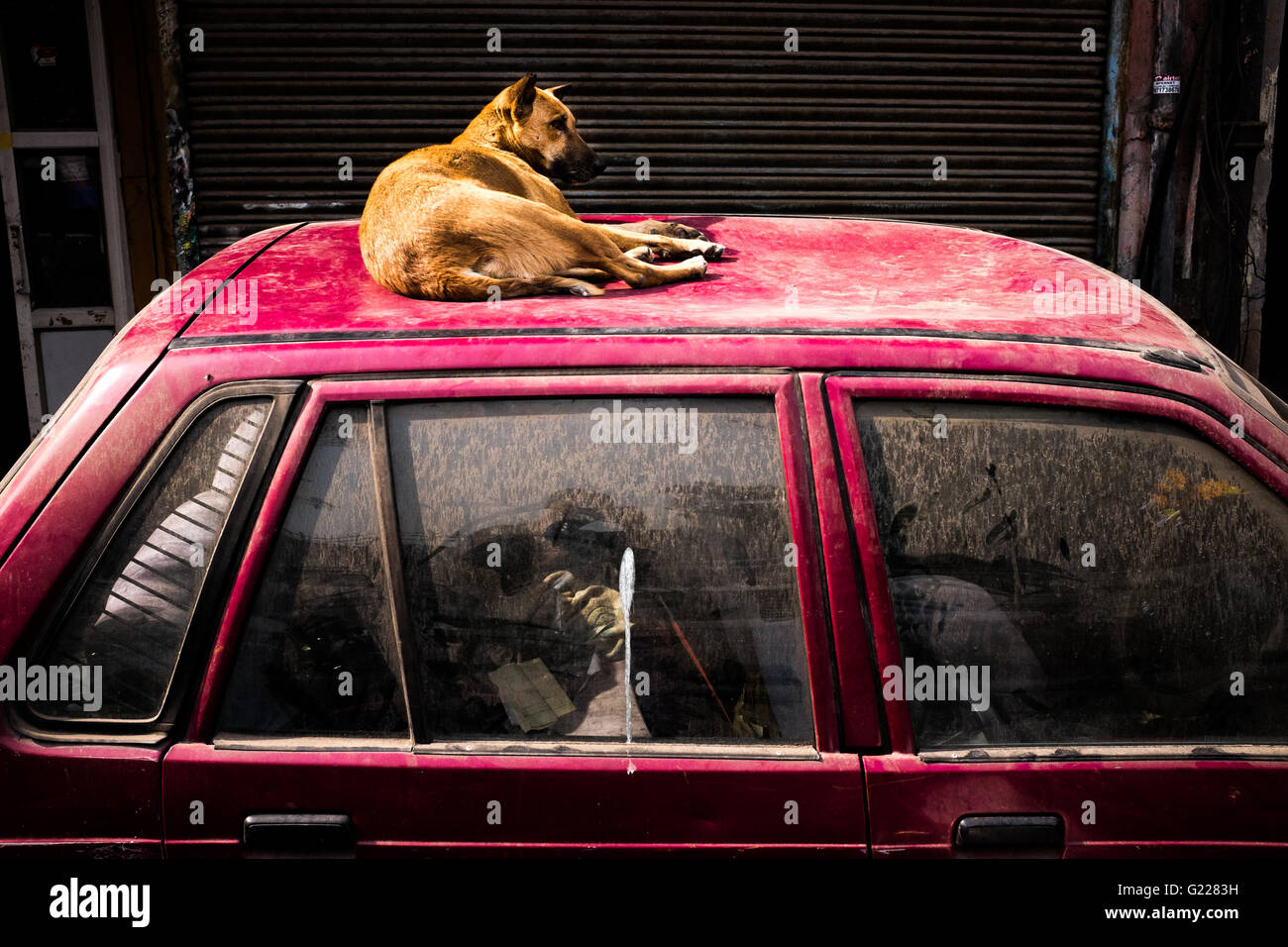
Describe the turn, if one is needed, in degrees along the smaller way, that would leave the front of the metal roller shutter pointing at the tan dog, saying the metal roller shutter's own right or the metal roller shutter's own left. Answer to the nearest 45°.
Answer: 0° — it already faces it

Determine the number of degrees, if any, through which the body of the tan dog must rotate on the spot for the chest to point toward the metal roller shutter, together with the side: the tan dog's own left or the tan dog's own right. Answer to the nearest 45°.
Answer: approximately 45° to the tan dog's own left

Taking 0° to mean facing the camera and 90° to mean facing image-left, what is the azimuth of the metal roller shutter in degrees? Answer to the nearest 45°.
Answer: approximately 0°

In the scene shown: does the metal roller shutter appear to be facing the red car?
yes

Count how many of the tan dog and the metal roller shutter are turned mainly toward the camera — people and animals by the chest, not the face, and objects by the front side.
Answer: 1

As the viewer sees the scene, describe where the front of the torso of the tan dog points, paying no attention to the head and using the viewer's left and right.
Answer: facing away from the viewer and to the right of the viewer

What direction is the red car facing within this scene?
to the viewer's right

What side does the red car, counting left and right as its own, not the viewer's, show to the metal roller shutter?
left

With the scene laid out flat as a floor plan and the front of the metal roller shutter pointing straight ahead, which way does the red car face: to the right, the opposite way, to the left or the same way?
to the left

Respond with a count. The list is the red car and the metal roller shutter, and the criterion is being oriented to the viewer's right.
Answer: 1
